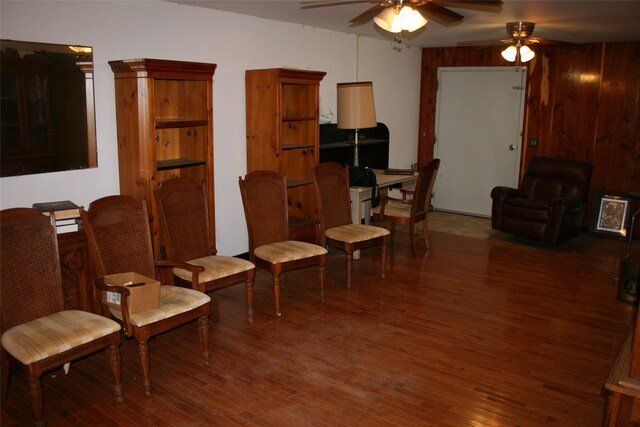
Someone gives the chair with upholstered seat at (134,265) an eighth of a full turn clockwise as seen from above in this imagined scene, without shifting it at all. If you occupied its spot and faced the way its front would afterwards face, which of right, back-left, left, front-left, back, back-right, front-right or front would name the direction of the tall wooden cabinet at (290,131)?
back-left

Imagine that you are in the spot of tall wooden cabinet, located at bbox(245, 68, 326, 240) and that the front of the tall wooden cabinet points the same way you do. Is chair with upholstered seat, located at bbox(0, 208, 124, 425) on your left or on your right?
on your right

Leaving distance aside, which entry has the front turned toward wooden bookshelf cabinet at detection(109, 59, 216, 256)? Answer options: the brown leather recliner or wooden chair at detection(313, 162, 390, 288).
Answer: the brown leather recliner

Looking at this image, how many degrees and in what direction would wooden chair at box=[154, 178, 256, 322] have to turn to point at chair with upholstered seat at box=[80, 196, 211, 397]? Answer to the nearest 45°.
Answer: approximately 90° to its right

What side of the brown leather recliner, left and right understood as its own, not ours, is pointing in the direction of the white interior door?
right

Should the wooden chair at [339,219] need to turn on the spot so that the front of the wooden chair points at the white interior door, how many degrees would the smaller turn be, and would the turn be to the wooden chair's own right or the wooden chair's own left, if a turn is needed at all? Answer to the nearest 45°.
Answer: approximately 90° to the wooden chair's own left

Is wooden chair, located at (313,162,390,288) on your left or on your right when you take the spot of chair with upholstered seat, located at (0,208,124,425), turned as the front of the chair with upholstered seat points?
on your left

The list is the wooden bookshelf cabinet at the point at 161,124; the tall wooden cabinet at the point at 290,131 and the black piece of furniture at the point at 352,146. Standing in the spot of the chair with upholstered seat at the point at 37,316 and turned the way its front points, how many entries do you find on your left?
3

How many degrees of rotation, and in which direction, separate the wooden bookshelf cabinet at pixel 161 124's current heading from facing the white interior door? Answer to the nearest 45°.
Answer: approximately 90° to its left
